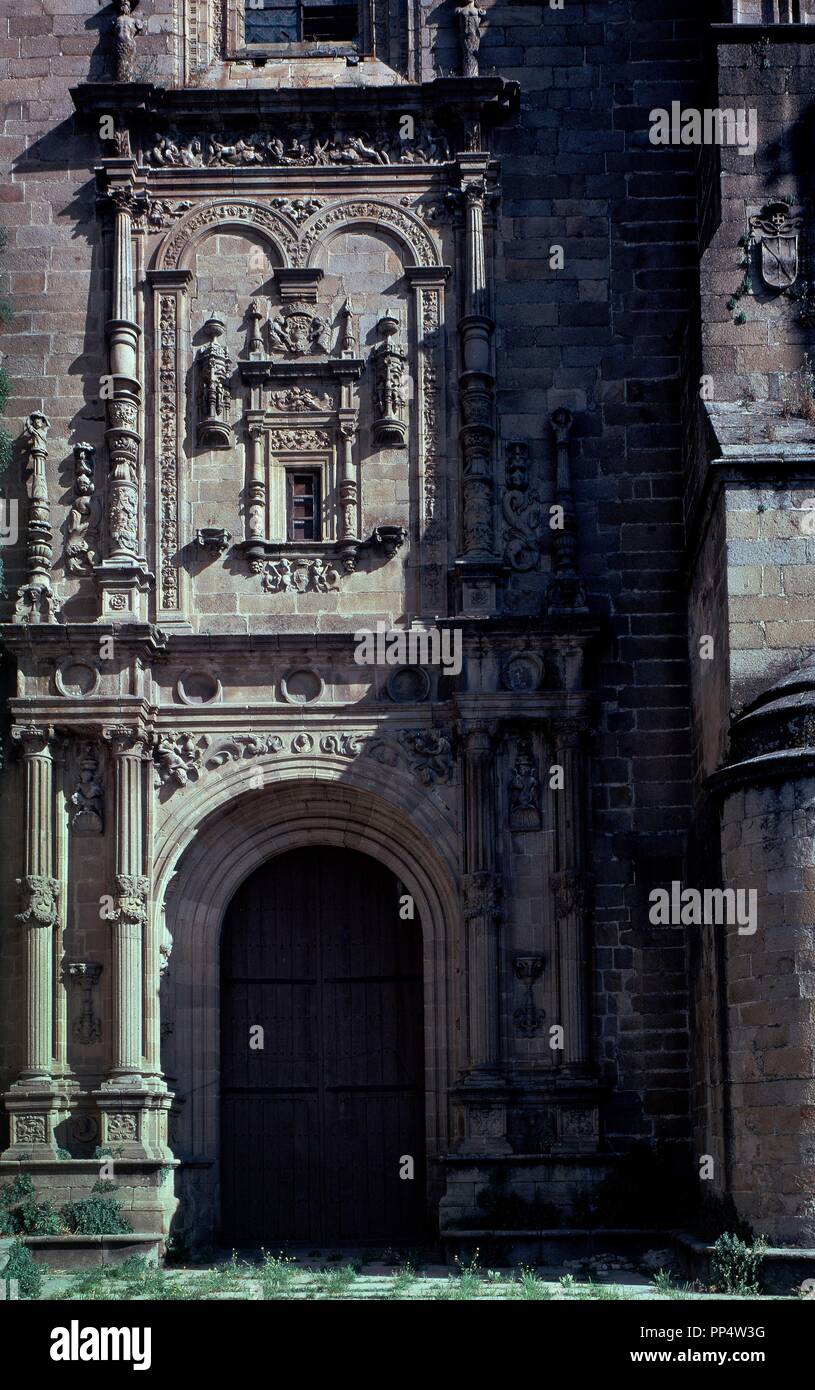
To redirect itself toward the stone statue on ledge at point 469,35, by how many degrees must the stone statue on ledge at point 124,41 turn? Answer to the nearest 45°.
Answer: approximately 90° to its left

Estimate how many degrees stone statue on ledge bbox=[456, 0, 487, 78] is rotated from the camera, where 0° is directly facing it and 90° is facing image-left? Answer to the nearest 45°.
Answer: approximately 0°

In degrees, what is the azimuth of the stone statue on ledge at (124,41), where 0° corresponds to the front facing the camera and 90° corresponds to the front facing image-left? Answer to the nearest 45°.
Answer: approximately 0°

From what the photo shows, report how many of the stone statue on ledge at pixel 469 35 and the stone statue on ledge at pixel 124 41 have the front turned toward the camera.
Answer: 2
